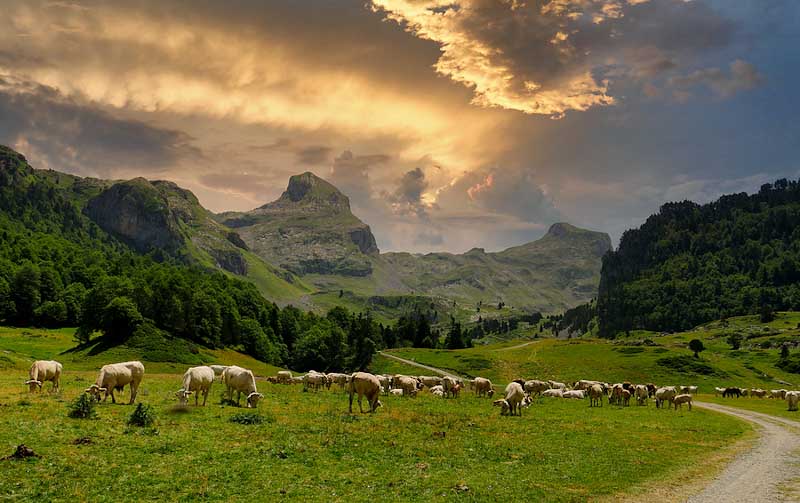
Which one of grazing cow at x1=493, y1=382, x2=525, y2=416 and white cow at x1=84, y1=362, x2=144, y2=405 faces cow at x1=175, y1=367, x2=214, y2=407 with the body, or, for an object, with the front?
the grazing cow

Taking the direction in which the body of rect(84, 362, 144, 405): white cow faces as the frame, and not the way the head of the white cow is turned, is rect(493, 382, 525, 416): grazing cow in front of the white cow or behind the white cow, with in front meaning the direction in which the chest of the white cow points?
behind

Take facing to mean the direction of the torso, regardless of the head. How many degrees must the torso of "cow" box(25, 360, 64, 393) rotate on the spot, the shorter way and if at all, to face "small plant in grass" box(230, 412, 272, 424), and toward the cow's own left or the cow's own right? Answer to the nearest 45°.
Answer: approximately 90° to the cow's own left

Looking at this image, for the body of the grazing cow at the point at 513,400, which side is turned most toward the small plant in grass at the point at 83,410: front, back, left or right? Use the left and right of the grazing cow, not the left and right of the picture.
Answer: right

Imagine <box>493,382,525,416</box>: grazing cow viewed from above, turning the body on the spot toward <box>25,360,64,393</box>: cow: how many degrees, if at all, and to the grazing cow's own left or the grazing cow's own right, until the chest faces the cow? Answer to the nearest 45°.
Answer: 0° — it already faces it

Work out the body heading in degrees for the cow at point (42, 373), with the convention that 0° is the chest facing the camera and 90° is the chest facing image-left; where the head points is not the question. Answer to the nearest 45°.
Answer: approximately 45°

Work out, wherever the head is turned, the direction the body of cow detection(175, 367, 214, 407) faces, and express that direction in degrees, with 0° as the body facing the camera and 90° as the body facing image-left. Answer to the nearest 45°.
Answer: approximately 45°

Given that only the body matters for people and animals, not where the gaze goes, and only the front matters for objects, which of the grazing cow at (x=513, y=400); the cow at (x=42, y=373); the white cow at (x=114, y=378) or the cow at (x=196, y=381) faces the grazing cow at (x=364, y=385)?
the grazing cow at (x=513, y=400)

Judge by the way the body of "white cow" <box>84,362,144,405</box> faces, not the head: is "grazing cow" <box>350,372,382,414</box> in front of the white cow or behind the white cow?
behind

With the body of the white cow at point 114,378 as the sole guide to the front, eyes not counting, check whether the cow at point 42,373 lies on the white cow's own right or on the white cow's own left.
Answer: on the white cow's own right

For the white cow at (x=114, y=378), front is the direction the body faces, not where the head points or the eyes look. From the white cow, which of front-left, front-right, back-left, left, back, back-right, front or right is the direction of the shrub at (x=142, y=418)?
left

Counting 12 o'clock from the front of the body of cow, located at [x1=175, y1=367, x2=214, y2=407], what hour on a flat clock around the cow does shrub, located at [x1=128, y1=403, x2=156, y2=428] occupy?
The shrub is roughly at 11 o'clock from the cow.

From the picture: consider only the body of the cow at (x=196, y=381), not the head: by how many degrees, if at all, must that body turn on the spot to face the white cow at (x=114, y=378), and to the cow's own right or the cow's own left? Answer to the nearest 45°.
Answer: approximately 45° to the cow's own right

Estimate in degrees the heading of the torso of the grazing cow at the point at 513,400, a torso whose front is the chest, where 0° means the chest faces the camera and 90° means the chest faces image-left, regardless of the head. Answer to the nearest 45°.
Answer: approximately 45°

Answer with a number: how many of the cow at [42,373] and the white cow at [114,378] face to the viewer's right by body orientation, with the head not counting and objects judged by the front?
0

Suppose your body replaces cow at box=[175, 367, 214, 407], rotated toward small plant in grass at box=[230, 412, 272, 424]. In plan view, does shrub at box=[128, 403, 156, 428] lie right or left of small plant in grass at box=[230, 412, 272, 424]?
right
